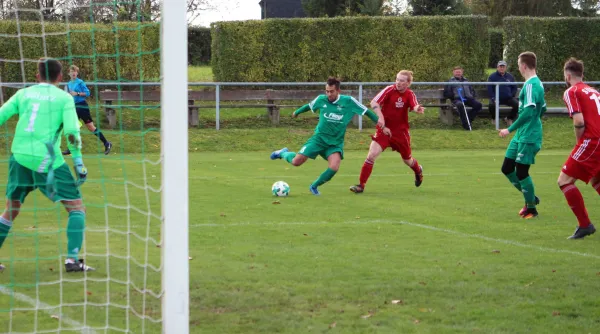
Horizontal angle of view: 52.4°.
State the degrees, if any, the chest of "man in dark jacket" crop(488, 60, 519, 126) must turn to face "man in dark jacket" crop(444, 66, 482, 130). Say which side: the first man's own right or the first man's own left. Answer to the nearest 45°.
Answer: approximately 90° to the first man's own right

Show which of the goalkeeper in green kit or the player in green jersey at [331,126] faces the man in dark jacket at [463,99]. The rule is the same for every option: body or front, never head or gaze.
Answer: the goalkeeper in green kit

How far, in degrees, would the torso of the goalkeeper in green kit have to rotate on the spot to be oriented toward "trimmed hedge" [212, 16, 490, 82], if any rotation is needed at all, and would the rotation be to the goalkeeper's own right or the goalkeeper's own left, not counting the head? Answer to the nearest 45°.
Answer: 0° — they already face it

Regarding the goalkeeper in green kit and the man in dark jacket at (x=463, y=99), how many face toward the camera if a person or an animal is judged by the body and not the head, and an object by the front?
1

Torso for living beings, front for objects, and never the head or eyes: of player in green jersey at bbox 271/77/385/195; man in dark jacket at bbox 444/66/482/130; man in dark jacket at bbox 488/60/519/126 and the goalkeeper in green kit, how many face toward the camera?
3

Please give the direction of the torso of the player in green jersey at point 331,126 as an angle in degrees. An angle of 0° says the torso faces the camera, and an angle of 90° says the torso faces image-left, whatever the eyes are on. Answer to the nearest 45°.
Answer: approximately 0°

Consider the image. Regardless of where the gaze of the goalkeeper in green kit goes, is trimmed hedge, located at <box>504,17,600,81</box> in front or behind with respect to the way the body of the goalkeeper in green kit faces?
in front

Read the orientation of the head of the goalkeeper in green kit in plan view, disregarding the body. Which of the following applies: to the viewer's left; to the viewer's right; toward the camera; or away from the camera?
away from the camera

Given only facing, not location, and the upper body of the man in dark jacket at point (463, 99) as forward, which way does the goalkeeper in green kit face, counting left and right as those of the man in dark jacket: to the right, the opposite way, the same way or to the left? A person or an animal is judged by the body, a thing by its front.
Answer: the opposite way

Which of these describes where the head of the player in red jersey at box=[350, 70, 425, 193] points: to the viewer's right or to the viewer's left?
to the viewer's left

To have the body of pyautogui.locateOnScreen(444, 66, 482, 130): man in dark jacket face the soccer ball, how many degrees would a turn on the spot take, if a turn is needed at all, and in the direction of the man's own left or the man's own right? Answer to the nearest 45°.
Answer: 0° — they already face it

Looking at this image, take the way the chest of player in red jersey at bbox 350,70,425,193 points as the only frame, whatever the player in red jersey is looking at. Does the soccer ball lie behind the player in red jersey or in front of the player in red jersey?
in front

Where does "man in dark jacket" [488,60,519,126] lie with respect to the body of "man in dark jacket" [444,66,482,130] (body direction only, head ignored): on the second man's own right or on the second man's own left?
on the second man's own left
